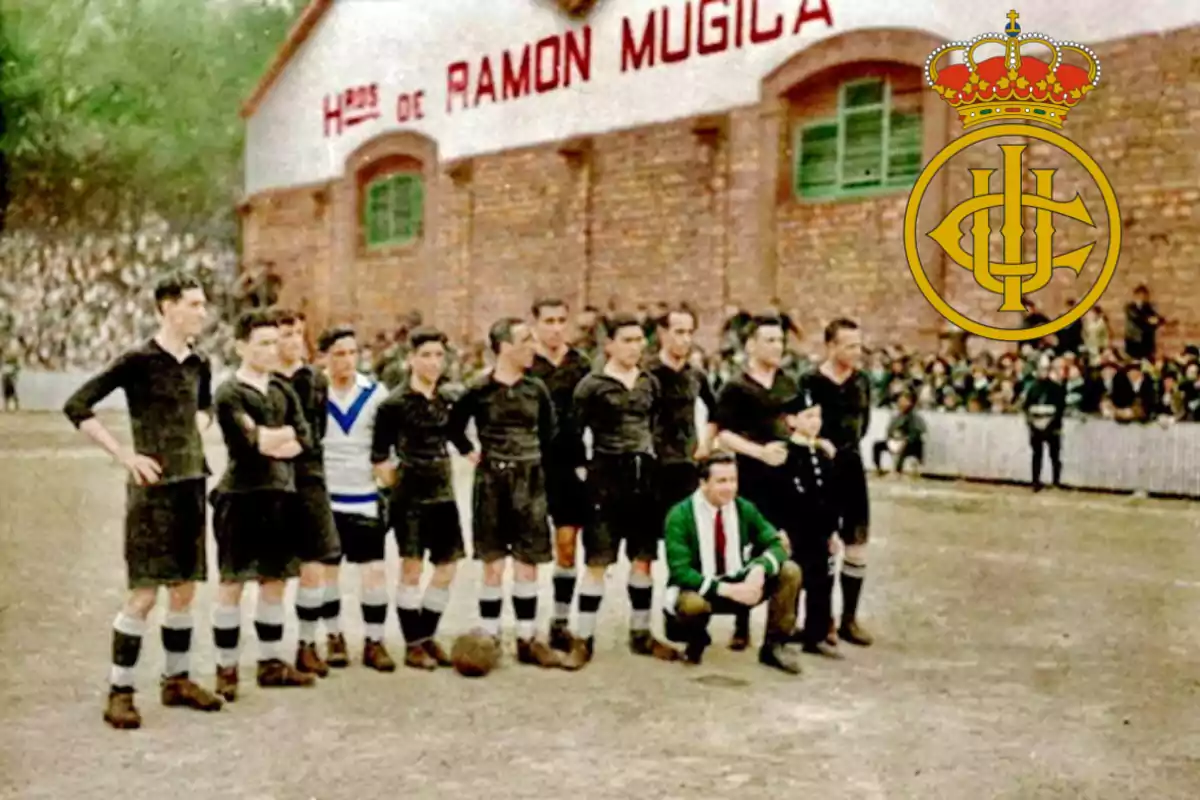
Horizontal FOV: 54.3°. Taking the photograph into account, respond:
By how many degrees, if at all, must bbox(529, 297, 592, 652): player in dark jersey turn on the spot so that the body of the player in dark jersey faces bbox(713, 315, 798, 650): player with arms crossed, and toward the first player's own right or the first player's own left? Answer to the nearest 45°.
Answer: approximately 90° to the first player's own left

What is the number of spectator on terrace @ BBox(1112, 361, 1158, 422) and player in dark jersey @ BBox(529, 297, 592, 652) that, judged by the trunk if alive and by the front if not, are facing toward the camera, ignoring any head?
2

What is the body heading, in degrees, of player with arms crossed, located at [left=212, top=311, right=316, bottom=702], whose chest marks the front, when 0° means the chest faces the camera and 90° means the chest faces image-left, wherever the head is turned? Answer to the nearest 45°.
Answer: approximately 315°

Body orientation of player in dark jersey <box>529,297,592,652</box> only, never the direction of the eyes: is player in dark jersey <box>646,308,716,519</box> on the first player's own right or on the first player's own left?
on the first player's own left

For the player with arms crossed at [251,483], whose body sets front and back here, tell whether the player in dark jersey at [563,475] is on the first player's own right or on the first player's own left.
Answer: on the first player's own left
